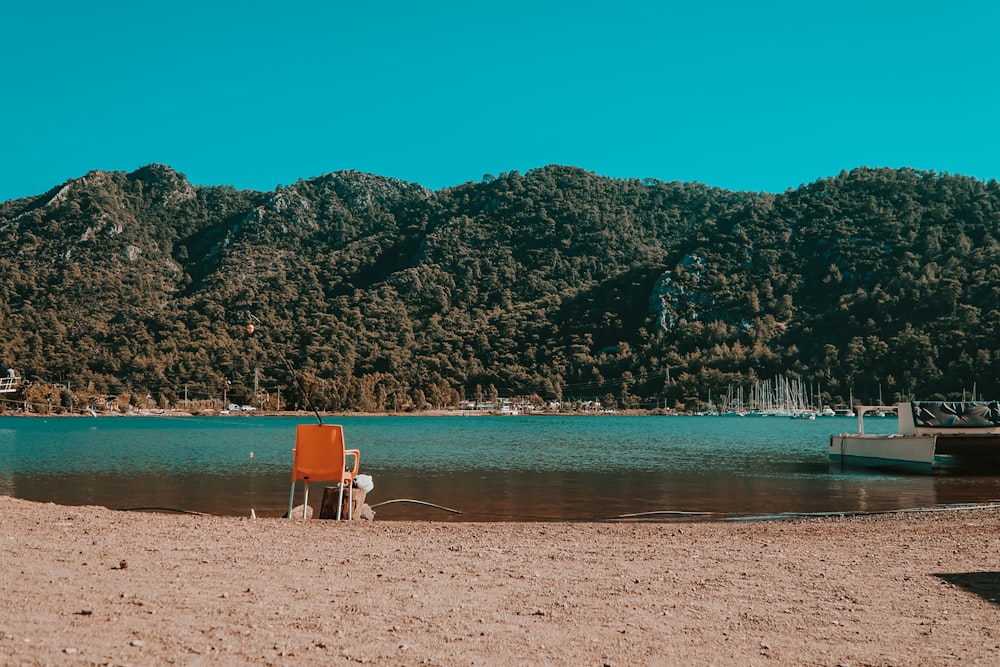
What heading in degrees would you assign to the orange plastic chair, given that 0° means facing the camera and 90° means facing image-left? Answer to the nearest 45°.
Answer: approximately 180°

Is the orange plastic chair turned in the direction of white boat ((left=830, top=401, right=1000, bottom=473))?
no
